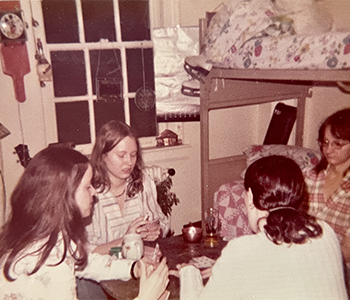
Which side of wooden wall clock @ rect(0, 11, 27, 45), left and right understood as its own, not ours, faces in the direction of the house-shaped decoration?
left

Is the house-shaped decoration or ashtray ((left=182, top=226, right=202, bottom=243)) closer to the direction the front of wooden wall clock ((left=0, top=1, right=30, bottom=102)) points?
the ashtray

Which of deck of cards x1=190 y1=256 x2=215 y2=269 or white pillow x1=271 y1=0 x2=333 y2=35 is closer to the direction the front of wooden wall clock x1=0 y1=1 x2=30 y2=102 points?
the deck of cards

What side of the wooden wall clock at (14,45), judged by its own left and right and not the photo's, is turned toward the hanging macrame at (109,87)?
left

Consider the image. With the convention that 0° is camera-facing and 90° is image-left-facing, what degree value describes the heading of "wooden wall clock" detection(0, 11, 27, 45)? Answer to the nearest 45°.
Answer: approximately 0°

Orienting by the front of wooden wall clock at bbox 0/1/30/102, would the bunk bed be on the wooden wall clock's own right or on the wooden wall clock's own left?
on the wooden wall clock's own left

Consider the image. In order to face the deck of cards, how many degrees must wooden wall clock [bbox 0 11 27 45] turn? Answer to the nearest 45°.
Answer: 0° — it already faces it

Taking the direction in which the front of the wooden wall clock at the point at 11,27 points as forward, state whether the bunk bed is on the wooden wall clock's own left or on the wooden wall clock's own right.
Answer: on the wooden wall clock's own left

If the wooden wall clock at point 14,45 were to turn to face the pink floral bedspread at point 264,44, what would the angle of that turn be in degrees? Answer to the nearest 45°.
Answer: approximately 45° to its left

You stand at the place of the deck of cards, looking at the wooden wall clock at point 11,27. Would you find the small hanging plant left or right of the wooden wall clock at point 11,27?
right

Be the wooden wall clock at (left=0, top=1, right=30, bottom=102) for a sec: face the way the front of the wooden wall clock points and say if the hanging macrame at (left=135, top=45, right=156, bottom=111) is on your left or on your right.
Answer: on your left

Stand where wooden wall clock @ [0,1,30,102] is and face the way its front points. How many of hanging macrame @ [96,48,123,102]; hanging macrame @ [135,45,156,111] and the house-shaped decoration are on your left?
3

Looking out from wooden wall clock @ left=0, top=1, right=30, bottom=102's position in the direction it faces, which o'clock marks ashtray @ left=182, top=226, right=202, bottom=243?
The ashtray is roughly at 11 o'clock from the wooden wall clock.
